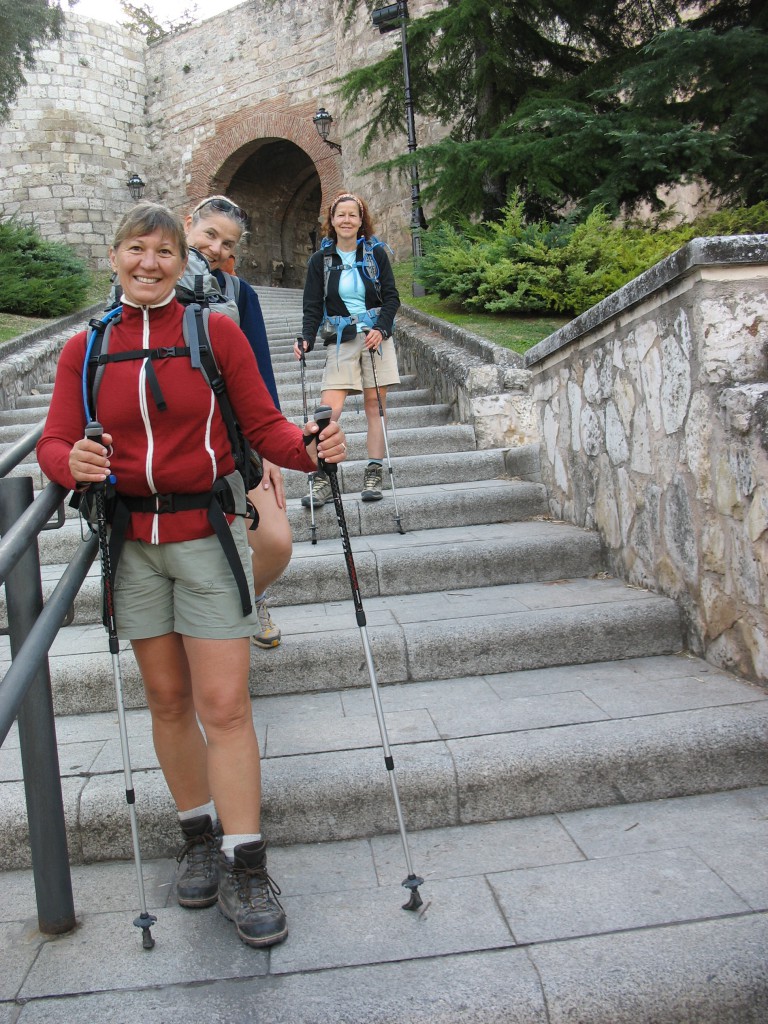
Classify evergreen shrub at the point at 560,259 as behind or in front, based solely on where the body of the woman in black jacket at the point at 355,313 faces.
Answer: behind

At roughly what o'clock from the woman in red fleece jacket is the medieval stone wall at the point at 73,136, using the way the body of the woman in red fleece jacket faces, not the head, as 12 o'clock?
The medieval stone wall is roughly at 6 o'clock from the woman in red fleece jacket.

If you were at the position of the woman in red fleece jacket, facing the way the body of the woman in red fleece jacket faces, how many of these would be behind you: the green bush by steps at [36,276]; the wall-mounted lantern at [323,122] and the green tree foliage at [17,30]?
3

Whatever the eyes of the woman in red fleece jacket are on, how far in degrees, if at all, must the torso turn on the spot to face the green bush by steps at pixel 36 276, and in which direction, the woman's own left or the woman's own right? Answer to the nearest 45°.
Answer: approximately 180°

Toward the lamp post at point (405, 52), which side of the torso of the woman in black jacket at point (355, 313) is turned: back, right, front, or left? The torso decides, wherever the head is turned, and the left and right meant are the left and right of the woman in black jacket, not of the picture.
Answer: back

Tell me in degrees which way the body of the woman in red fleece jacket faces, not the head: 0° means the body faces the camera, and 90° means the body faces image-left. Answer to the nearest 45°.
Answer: approximately 0°

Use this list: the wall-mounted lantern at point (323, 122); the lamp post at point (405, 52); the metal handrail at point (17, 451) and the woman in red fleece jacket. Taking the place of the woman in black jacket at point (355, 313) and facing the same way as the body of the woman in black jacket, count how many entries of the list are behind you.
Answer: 2

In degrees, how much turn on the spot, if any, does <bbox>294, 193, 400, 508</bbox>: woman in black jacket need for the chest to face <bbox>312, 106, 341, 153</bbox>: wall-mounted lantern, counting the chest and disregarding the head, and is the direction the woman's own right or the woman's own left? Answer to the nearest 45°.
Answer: approximately 180°

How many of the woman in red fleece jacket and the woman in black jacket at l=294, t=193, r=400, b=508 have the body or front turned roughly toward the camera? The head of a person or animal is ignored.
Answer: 2
